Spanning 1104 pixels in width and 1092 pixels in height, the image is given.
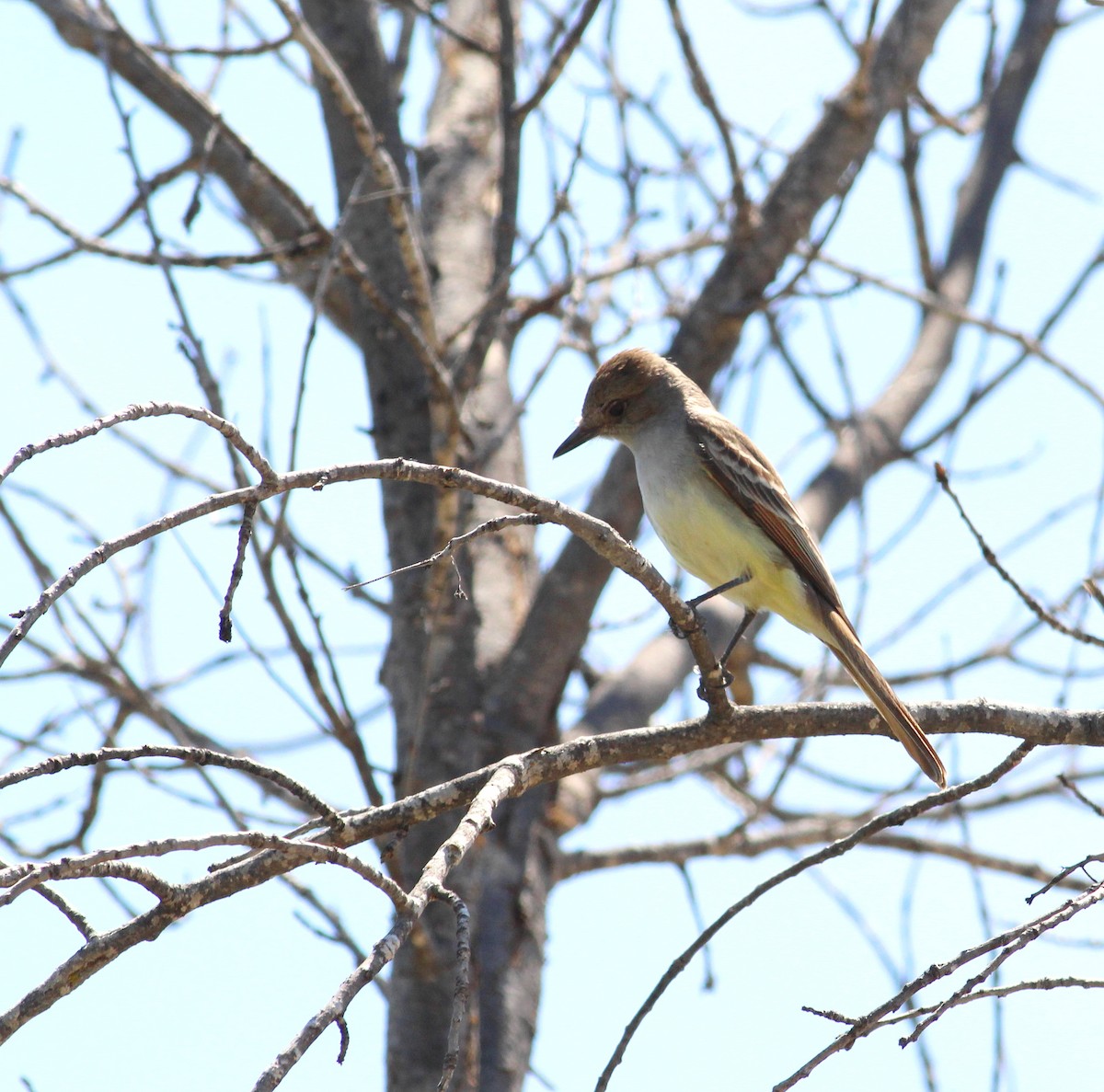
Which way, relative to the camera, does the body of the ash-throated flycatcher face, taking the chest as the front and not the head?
to the viewer's left
